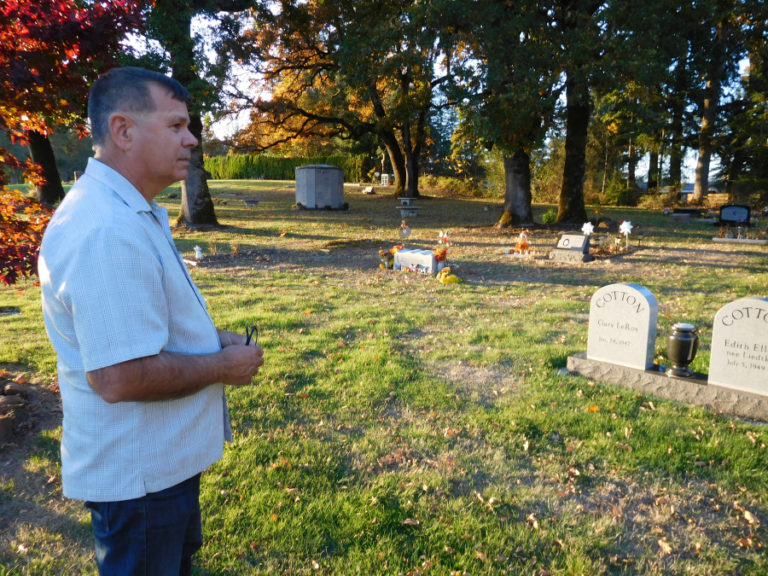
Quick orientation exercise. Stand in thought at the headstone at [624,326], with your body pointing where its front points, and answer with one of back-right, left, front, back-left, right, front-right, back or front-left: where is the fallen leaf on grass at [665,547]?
front-left

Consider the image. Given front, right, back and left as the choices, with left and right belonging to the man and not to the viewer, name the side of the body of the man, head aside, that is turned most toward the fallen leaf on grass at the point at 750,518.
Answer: front

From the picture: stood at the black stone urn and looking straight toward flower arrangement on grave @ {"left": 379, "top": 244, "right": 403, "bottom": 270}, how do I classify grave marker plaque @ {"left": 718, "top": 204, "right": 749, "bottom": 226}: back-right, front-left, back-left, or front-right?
front-right

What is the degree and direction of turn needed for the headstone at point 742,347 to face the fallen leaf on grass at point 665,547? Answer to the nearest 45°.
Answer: approximately 45° to its left

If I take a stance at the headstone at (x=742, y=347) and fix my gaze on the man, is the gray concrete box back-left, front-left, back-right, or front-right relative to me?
back-right

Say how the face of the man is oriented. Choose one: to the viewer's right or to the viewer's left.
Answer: to the viewer's right

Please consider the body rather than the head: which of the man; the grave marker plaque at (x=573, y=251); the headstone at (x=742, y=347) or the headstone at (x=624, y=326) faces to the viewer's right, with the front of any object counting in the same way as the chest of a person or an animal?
the man

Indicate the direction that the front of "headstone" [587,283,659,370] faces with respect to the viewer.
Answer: facing the viewer and to the left of the viewer

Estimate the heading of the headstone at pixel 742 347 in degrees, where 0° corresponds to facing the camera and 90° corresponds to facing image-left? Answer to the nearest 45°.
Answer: approximately 45°

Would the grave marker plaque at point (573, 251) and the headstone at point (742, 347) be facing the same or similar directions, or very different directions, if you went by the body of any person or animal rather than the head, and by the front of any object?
same or similar directions

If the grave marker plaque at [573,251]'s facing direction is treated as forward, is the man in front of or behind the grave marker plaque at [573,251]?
in front

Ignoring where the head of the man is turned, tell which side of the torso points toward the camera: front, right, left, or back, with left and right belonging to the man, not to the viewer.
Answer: right
